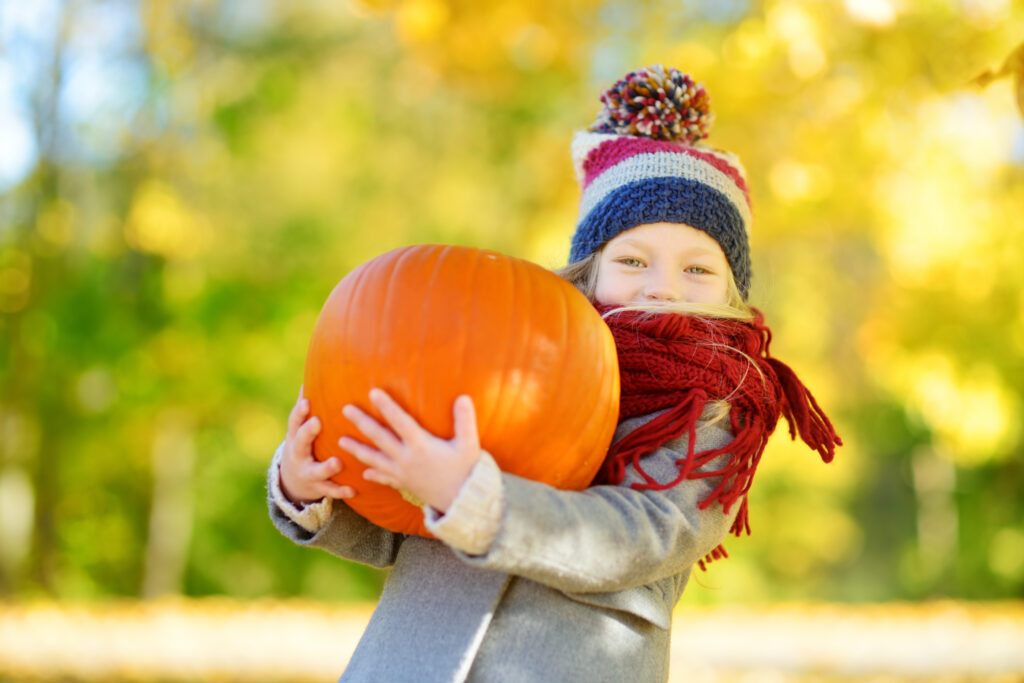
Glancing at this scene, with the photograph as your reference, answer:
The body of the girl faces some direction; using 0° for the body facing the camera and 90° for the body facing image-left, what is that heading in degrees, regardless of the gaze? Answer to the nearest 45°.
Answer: approximately 45°
